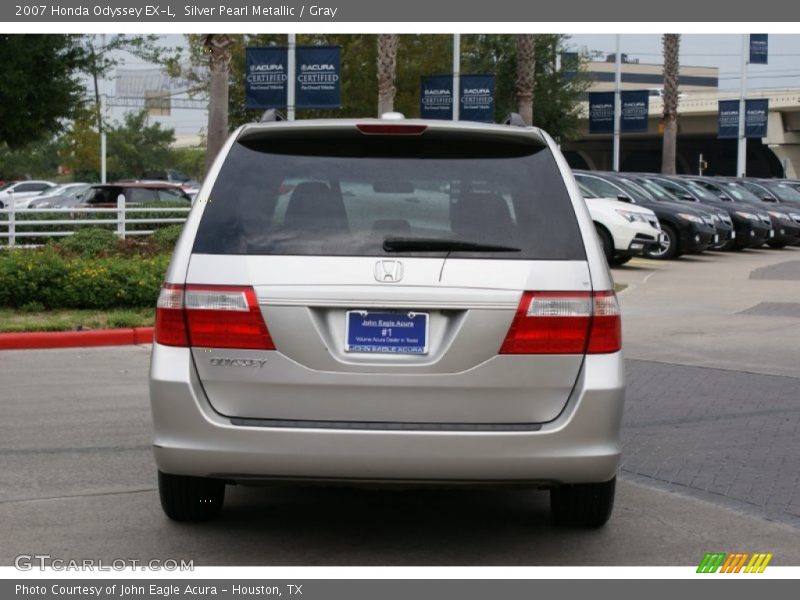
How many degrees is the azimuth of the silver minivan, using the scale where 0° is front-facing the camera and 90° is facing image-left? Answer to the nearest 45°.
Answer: approximately 180°

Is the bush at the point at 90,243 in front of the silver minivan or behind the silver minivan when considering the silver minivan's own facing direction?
in front

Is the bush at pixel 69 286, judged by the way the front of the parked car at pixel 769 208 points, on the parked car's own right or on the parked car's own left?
on the parked car's own right

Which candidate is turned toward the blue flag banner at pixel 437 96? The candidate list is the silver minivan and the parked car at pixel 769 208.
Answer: the silver minivan

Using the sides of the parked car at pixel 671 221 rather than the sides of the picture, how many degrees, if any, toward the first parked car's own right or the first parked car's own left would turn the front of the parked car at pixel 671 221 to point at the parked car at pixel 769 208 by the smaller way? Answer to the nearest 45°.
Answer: approximately 135° to the first parked car's own left

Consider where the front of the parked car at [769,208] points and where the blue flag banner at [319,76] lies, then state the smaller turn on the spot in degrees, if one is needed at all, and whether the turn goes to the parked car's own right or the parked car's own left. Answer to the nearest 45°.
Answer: approximately 90° to the parked car's own right

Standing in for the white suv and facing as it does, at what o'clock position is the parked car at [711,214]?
The parked car is roughly at 8 o'clock from the white suv.

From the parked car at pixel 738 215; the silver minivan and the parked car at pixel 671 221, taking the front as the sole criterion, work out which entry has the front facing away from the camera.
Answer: the silver minivan

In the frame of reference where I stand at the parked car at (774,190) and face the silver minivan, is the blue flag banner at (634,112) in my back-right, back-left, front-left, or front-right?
back-right

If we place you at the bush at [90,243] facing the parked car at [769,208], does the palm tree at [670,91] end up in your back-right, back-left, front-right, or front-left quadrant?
front-left

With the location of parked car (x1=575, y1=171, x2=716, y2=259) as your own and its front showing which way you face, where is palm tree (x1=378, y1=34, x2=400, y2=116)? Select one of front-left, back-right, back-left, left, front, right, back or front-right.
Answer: back
